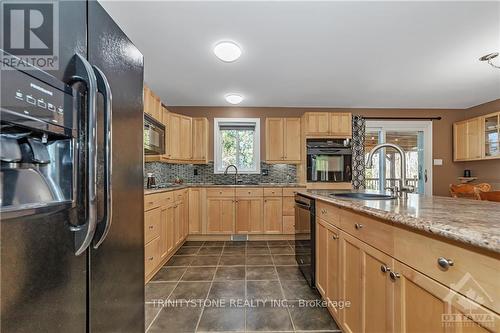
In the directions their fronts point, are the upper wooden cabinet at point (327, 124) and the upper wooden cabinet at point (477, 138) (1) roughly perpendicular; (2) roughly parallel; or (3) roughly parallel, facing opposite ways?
roughly perpendicular

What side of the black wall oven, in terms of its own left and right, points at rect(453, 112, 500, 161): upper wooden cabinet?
left

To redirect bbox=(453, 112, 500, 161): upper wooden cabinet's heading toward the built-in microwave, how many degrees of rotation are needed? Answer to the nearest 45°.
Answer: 0° — it already faces it

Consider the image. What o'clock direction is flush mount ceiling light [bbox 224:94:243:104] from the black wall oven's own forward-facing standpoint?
The flush mount ceiling light is roughly at 2 o'clock from the black wall oven.

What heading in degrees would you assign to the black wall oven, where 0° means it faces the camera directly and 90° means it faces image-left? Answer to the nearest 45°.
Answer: approximately 0°

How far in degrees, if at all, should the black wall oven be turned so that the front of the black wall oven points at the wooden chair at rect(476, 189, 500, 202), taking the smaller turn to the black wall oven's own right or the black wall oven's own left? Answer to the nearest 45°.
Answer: approximately 45° to the black wall oven's own left

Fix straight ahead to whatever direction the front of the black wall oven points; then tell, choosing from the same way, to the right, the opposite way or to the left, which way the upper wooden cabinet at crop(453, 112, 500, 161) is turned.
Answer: to the right

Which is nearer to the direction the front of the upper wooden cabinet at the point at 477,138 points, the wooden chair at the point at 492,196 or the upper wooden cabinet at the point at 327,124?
the upper wooden cabinet

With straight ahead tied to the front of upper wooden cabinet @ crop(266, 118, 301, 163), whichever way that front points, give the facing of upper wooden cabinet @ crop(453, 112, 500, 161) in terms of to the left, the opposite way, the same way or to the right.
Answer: to the right
